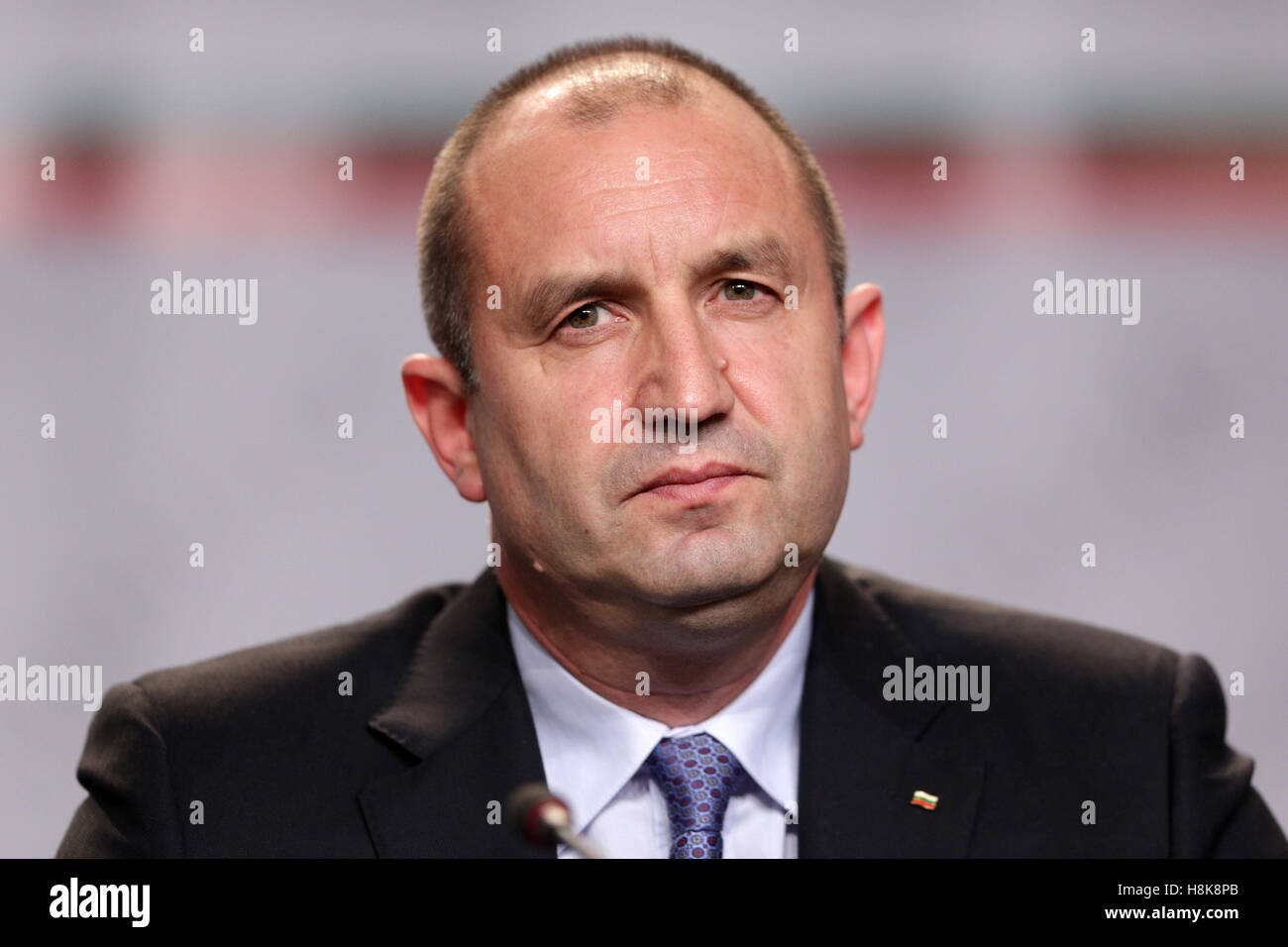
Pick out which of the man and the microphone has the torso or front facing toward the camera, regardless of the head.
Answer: the man

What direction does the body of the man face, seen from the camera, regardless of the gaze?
toward the camera

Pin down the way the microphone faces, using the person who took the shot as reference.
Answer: facing away from the viewer and to the left of the viewer

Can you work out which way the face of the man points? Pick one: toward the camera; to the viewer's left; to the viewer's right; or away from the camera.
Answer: toward the camera

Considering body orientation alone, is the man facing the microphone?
yes

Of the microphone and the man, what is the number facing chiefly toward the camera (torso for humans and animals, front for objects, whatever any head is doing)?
1

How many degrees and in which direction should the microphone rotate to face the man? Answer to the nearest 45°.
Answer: approximately 45° to its right
